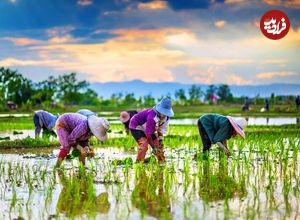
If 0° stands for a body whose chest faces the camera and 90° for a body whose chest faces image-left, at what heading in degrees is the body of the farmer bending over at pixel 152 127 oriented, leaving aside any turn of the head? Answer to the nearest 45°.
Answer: approximately 315°

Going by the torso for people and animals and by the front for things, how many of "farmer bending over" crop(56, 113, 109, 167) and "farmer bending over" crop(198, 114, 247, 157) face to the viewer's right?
2

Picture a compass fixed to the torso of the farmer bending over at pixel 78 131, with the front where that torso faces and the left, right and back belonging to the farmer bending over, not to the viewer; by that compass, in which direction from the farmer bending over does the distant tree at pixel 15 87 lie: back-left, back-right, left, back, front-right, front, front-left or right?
left

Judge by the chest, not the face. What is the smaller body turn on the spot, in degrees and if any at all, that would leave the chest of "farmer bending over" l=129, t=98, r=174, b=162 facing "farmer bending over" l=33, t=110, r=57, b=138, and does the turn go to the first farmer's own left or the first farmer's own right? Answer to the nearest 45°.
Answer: approximately 180°

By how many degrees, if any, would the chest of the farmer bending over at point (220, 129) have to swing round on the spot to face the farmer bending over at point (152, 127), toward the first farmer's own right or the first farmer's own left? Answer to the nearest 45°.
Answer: approximately 180°

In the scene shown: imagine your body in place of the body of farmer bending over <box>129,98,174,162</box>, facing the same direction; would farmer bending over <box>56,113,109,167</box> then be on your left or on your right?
on your right

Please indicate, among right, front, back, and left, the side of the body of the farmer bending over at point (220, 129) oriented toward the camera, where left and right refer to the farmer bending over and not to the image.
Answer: right

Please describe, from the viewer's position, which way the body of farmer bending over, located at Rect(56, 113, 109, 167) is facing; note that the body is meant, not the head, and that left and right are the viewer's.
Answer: facing to the right of the viewer
